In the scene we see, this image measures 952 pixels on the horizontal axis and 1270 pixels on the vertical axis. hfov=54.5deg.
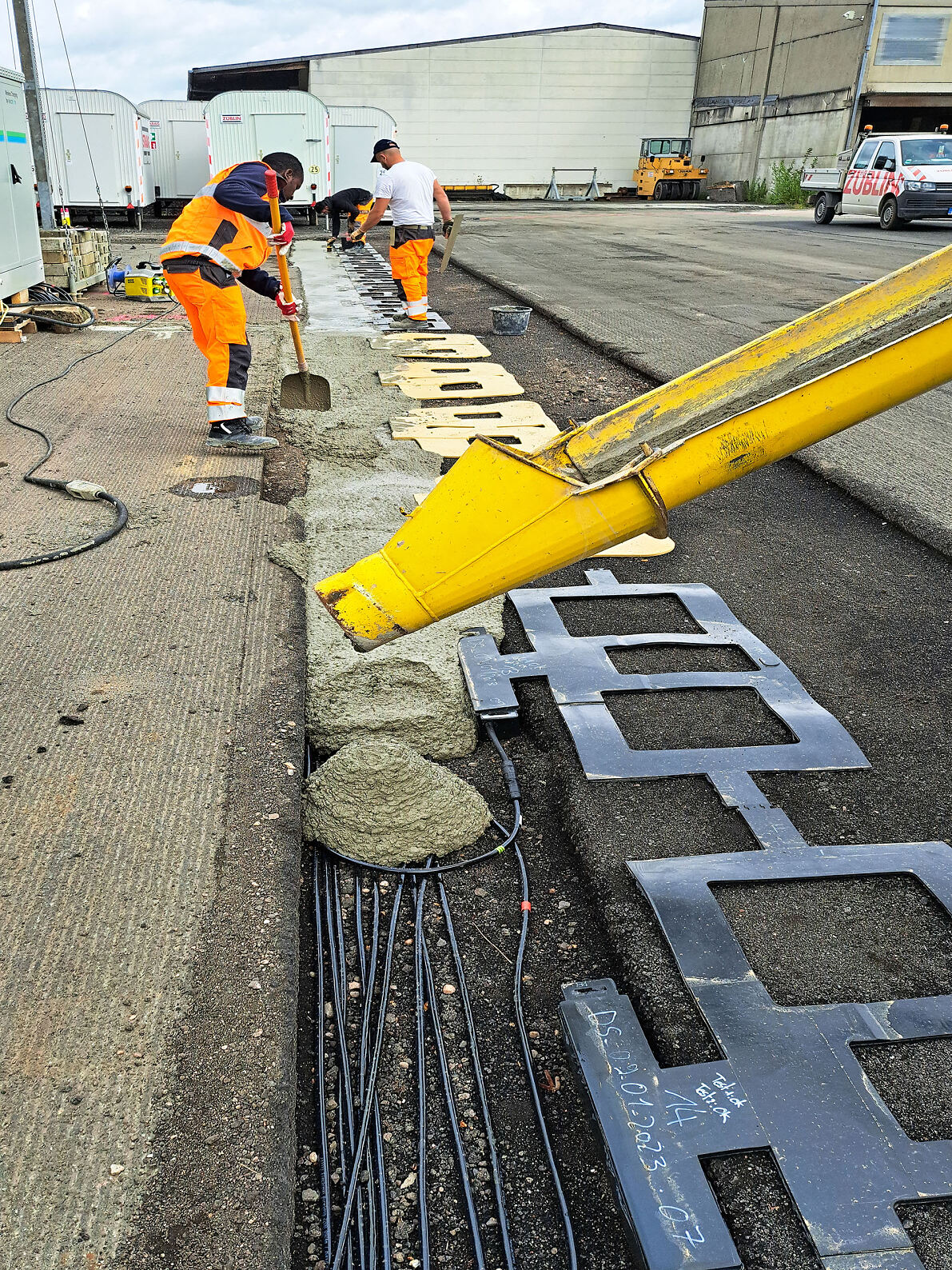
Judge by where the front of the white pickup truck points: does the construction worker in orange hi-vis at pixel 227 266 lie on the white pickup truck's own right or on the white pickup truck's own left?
on the white pickup truck's own right

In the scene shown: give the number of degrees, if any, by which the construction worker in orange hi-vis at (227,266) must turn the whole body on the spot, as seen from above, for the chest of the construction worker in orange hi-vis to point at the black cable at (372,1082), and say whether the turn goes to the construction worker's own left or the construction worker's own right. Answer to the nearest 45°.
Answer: approximately 90° to the construction worker's own right

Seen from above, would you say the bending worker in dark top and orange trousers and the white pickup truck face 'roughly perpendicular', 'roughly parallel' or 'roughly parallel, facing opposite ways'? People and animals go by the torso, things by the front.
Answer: roughly perpendicular

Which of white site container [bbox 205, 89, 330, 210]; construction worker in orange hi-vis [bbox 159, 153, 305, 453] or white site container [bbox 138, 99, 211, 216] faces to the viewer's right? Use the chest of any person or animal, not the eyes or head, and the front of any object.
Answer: the construction worker in orange hi-vis

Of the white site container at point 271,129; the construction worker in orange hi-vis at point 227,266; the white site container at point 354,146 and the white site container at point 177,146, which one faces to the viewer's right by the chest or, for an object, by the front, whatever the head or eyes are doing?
the construction worker in orange hi-vis

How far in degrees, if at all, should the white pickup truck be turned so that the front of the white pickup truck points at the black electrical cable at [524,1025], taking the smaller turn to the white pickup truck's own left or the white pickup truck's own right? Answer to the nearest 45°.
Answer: approximately 45° to the white pickup truck's own right

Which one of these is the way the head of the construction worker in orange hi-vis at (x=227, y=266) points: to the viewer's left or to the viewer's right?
to the viewer's right

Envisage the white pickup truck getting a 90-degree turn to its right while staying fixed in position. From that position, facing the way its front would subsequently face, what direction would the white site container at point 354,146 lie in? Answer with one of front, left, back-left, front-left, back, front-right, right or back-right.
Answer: front-right

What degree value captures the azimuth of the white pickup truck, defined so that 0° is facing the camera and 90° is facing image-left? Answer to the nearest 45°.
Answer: approximately 315°
